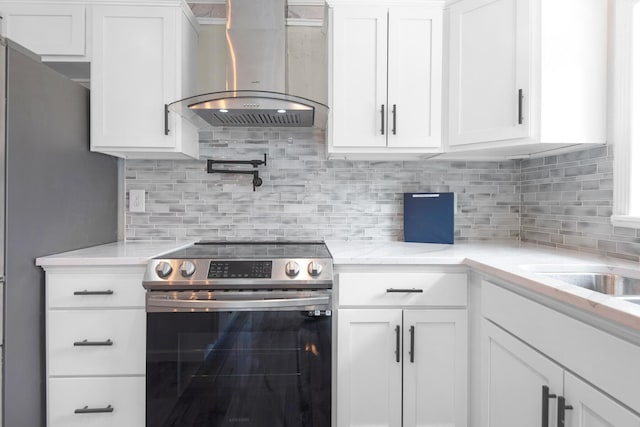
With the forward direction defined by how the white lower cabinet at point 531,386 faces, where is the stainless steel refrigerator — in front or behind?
in front

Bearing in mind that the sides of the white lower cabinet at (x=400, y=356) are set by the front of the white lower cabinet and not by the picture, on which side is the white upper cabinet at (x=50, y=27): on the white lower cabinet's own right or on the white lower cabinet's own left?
on the white lower cabinet's own right

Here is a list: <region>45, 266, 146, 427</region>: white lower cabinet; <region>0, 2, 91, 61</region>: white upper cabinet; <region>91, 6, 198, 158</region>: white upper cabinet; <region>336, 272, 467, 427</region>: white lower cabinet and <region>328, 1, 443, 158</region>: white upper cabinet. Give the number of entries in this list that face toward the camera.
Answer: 5

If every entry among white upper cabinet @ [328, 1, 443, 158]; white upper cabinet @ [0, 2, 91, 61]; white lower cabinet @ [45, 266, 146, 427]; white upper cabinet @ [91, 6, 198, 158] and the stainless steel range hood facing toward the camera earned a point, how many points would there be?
5

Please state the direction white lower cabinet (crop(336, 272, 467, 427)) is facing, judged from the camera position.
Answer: facing the viewer

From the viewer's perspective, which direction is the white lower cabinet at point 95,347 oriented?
toward the camera

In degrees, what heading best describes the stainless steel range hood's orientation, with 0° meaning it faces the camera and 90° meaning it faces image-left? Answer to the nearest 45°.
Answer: approximately 0°

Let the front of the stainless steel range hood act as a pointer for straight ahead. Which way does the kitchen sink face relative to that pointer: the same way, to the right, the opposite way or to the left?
to the right

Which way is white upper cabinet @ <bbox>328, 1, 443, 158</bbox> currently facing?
toward the camera

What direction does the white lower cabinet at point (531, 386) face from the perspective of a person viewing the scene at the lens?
facing the viewer and to the left of the viewer
